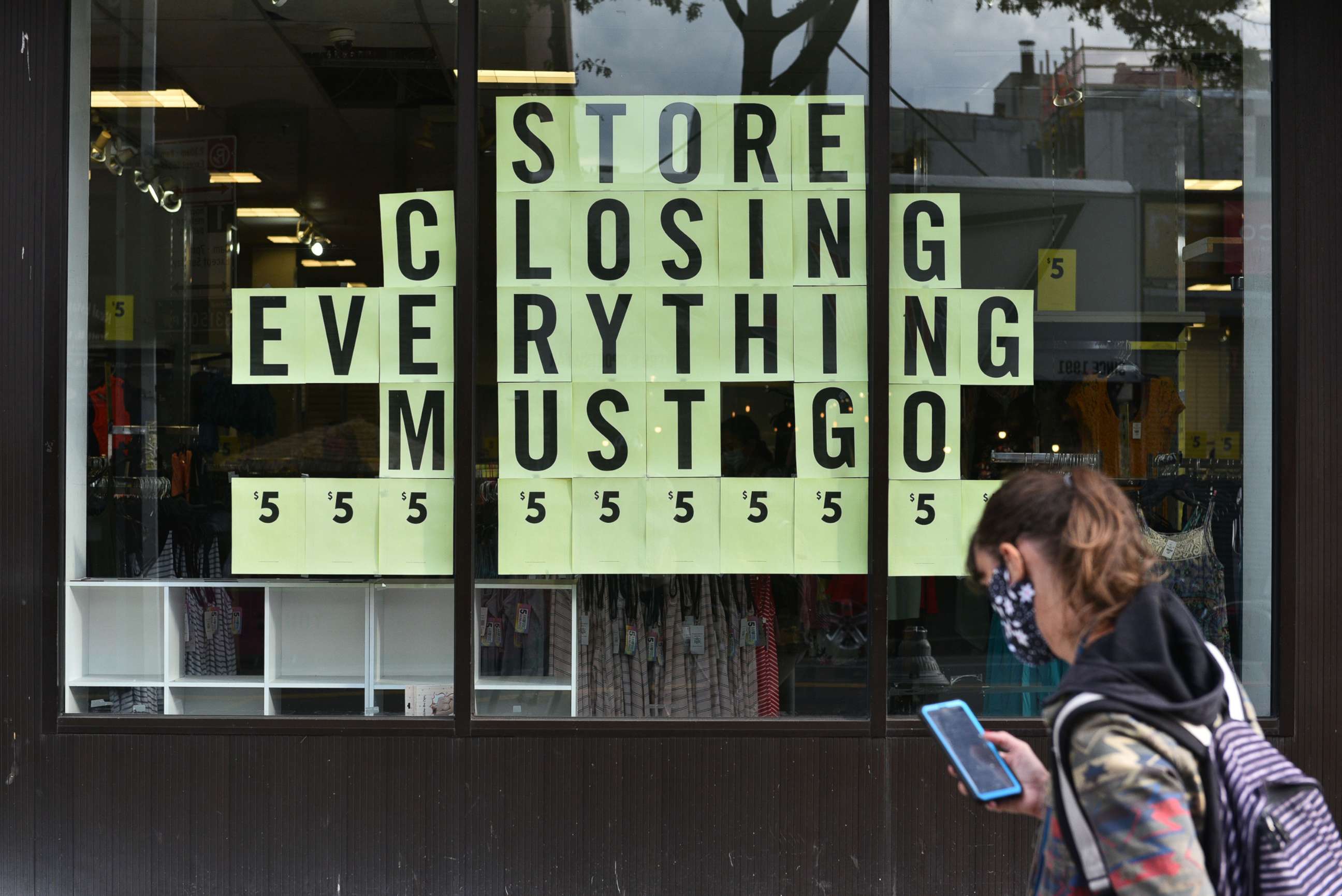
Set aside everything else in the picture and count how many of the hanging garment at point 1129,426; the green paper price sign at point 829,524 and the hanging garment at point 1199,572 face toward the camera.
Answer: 3

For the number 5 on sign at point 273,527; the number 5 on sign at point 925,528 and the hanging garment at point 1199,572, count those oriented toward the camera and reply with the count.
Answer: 3

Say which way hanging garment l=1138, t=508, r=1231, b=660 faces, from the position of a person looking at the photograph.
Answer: facing the viewer

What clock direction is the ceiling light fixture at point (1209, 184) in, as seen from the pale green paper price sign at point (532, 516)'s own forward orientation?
The ceiling light fixture is roughly at 7 o'clock from the pale green paper price sign.

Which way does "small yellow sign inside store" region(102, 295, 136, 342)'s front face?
toward the camera

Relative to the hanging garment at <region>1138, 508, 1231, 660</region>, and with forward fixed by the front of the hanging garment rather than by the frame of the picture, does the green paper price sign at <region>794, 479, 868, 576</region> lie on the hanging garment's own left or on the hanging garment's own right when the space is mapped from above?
on the hanging garment's own right

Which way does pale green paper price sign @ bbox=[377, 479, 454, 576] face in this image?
toward the camera

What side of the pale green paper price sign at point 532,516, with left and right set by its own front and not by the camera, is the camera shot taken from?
front

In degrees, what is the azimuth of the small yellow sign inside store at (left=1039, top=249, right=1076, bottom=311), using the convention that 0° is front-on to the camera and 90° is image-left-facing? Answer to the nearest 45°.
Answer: approximately 0°
